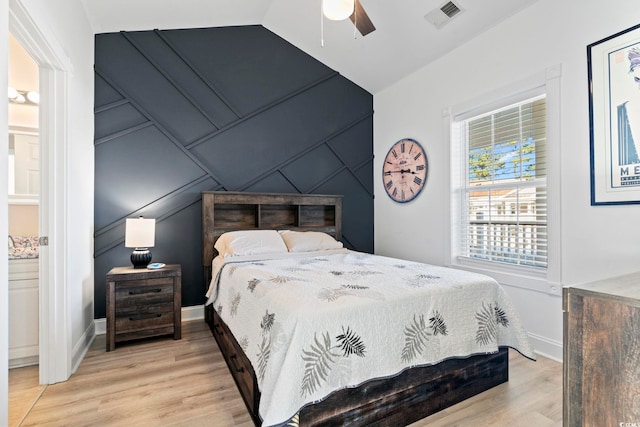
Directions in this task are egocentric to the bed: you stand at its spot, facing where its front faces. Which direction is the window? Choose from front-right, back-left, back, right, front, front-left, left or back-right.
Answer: left

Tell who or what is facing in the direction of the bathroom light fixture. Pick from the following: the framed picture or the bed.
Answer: the framed picture

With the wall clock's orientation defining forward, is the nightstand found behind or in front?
in front

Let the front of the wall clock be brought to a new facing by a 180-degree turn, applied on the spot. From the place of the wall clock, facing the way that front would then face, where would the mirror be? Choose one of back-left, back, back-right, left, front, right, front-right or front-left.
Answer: back

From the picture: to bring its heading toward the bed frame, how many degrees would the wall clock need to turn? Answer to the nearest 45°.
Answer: approximately 45° to its left

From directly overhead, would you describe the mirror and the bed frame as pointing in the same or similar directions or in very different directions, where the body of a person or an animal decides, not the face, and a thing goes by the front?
same or similar directions

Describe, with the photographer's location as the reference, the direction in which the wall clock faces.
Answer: facing the viewer and to the left of the viewer

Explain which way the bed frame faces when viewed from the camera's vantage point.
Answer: facing the viewer and to the right of the viewer

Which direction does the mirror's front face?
toward the camera
